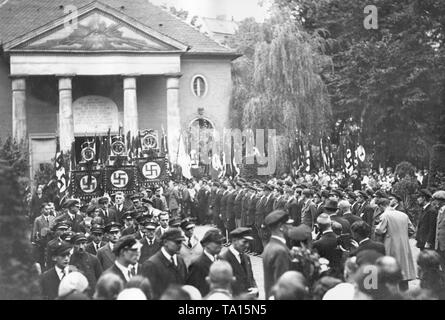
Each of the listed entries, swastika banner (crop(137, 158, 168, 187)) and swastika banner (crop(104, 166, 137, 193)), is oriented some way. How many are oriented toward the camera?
2

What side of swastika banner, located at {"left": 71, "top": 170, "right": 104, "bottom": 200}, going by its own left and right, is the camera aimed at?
front

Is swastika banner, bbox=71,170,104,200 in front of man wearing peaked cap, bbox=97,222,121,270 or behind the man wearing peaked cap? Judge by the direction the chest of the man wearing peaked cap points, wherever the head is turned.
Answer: behind

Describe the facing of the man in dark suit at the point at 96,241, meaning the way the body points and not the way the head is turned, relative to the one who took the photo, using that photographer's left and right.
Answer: facing the viewer and to the right of the viewer

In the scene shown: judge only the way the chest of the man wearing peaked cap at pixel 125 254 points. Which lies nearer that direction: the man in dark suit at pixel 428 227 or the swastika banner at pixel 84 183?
the man in dark suit

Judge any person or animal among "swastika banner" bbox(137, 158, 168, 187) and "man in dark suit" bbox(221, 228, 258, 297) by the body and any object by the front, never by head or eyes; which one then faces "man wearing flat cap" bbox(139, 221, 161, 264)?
the swastika banner

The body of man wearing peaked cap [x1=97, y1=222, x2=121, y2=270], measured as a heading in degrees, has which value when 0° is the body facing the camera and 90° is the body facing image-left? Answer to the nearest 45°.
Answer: approximately 315°

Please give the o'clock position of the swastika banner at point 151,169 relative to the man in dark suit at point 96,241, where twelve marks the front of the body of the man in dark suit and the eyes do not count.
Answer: The swastika banner is roughly at 8 o'clock from the man in dark suit.

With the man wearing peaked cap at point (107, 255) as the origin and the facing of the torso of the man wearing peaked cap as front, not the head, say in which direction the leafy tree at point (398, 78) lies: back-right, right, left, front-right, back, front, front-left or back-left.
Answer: left

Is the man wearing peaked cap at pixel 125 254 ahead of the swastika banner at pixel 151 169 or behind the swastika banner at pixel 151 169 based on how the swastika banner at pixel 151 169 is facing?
ahead

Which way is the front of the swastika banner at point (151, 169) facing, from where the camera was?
facing the viewer

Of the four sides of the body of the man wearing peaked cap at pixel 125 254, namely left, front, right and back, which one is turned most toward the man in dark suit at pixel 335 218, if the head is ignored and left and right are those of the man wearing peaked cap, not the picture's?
left

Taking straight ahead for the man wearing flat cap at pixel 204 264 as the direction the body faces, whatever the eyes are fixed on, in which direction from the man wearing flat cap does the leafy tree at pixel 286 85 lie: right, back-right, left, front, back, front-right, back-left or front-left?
back-left

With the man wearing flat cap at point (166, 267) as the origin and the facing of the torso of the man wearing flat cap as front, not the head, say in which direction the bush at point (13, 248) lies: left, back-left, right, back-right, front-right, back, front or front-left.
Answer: right

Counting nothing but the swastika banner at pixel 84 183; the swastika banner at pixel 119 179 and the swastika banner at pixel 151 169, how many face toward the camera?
3

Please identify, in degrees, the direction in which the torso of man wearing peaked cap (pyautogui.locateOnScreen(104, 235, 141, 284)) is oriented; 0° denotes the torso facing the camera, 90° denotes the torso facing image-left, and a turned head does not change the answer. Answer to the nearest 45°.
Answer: approximately 315°

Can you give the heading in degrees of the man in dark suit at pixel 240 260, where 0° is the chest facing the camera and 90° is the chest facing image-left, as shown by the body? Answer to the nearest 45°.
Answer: approximately 315°

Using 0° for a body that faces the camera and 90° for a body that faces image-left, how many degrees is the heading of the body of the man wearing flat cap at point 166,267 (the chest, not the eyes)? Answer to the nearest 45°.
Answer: approximately 315°
